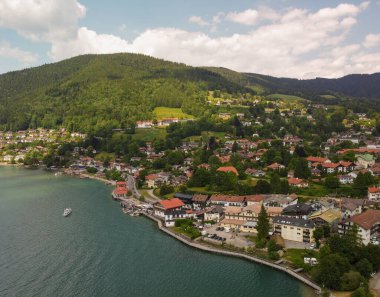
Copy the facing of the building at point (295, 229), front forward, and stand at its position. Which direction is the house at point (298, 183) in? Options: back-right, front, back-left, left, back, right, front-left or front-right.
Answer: back

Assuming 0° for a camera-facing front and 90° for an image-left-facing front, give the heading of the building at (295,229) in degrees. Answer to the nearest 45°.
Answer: approximately 0°

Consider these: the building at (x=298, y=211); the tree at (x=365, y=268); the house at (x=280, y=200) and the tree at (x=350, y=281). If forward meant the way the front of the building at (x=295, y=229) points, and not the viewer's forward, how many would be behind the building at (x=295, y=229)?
2

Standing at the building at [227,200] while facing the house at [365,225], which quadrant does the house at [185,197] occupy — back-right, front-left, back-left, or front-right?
back-right

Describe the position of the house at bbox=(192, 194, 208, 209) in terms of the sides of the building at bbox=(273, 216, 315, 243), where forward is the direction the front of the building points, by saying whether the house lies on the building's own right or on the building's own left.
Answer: on the building's own right

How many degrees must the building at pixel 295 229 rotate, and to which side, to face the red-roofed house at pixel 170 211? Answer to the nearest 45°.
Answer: approximately 90° to its right

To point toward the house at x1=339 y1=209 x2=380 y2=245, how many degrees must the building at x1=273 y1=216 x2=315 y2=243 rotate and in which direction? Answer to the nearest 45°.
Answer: approximately 90° to its left

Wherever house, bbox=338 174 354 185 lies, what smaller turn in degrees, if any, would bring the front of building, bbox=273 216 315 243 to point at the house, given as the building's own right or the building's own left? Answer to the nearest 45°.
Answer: approximately 180°

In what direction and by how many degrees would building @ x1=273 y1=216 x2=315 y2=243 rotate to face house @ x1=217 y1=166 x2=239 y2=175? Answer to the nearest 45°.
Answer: approximately 135° to its right
